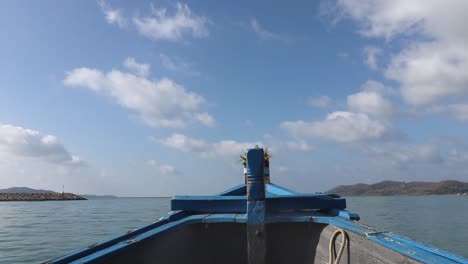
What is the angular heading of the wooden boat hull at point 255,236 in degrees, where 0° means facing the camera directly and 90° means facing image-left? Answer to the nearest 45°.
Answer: approximately 180°
